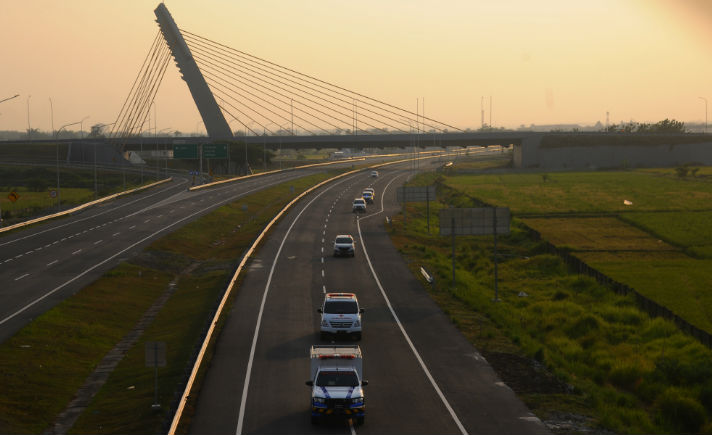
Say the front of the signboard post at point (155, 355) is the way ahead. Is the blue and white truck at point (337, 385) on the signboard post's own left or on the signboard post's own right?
on the signboard post's own right

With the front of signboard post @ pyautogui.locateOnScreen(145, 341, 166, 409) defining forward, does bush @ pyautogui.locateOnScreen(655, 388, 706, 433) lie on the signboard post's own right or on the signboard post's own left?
on the signboard post's own right

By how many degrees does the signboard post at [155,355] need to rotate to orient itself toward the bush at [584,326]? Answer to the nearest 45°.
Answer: approximately 45° to its right

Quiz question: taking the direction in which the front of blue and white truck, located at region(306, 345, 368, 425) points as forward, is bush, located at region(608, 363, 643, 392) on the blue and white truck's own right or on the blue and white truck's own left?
on the blue and white truck's own left

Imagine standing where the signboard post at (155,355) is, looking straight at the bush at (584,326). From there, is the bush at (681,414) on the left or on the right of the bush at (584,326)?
right

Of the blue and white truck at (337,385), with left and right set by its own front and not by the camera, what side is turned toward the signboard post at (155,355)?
right

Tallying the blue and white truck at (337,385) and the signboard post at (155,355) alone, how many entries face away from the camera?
1

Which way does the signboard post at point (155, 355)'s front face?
away from the camera
